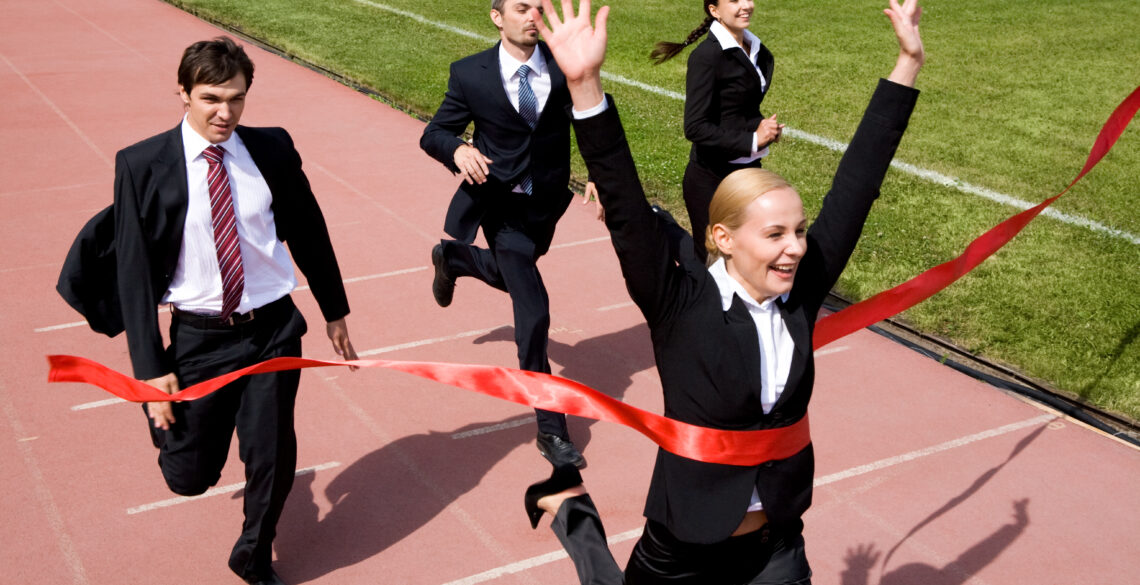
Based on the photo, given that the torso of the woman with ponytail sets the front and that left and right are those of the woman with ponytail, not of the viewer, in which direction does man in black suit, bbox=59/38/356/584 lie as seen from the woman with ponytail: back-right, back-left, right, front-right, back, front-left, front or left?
right

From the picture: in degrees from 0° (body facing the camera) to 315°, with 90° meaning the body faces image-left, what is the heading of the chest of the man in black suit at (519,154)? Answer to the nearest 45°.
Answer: approximately 315°

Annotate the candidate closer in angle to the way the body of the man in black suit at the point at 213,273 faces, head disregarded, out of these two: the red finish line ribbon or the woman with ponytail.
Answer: the red finish line ribbon

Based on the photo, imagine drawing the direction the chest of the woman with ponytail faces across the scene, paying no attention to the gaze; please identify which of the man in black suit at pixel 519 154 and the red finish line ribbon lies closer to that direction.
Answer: the red finish line ribbon

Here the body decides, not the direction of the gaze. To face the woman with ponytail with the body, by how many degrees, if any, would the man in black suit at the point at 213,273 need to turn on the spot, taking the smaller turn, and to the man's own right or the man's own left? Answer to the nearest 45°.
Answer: approximately 90° to the man's own left

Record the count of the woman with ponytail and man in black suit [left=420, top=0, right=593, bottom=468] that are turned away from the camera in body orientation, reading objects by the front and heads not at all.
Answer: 0

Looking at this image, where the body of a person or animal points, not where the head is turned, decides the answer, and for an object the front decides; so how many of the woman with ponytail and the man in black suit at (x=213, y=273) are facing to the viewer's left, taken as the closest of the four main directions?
0

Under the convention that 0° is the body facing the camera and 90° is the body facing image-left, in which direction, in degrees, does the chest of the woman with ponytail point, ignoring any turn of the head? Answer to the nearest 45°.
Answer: approximately 315°

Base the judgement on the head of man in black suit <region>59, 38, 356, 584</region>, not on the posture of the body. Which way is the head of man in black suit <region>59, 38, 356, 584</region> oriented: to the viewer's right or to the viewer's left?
to the viewer's right

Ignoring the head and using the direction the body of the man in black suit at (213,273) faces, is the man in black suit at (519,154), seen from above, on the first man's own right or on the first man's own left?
on the first man's own left
